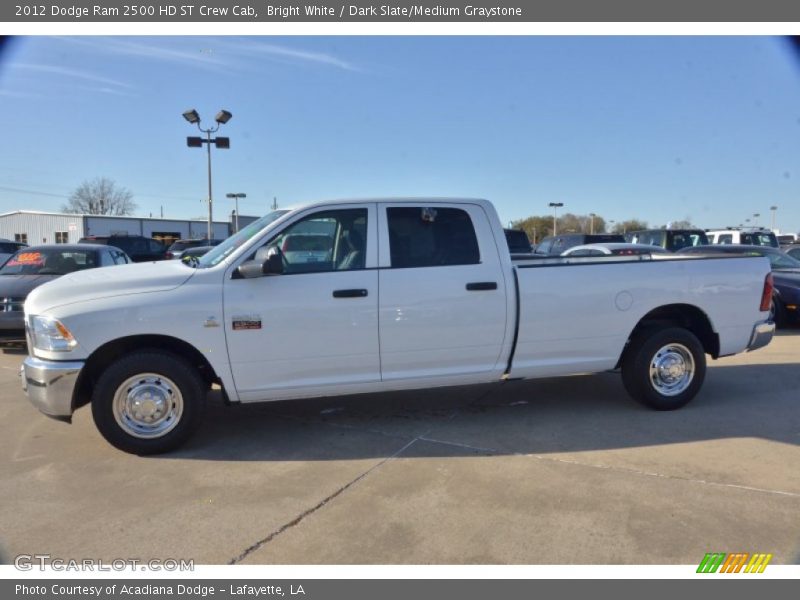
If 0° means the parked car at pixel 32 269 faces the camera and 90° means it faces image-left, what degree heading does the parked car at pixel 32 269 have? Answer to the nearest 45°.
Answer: approximately 45°

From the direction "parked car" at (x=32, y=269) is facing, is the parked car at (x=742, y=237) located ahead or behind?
behind

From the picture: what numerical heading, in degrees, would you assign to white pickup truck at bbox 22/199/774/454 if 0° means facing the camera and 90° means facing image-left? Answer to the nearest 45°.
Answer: approximately 90°

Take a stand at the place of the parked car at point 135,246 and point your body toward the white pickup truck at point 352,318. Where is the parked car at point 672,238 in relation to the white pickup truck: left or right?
left

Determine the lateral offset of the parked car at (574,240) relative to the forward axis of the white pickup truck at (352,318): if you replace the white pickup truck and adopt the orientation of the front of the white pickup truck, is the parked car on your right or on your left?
on your right

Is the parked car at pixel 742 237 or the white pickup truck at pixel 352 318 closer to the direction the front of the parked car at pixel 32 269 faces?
the white pickup truck

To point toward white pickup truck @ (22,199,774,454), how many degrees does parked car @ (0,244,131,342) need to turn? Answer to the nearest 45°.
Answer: approximately 45° to its left

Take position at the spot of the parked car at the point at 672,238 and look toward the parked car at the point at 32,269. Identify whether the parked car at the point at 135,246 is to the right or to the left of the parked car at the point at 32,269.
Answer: right

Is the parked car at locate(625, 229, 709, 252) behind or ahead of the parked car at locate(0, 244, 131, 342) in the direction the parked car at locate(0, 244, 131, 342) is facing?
behind

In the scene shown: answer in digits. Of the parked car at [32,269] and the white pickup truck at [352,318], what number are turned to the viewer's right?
0
